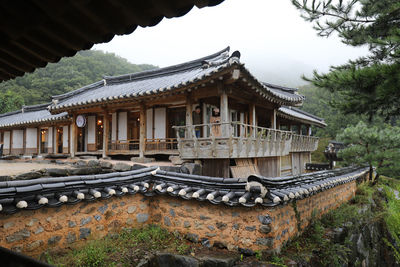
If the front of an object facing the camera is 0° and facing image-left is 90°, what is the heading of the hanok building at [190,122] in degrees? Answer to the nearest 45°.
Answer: approximately 45°

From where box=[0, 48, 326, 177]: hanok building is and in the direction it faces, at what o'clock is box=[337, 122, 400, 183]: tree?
The tree is roughly at 7 o'clock from the hanok building.

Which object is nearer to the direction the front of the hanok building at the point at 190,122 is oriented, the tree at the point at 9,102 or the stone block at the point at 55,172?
the stone block

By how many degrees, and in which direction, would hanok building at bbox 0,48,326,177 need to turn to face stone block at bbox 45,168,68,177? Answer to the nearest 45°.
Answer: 0° — it already faces it

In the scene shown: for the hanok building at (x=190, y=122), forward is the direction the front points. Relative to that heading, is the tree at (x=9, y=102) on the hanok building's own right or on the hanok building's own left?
on the hanok building's own right
